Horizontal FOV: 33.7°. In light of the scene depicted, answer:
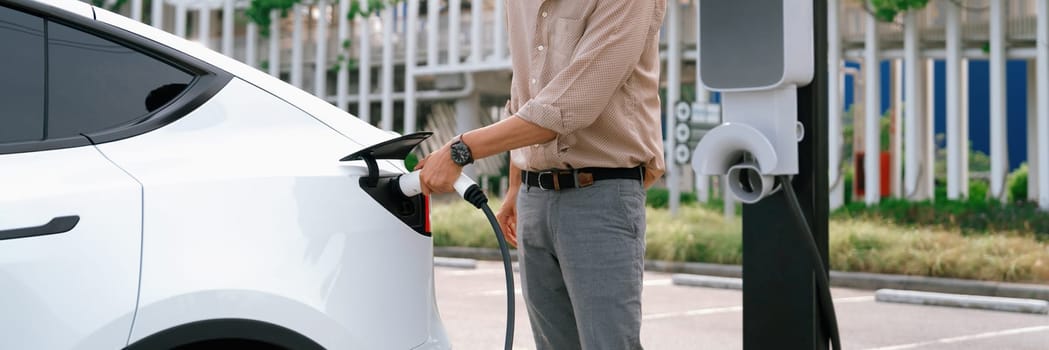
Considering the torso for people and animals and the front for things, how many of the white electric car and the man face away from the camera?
0

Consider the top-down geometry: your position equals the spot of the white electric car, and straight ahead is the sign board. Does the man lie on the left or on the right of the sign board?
right

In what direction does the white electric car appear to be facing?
to the viewer's left

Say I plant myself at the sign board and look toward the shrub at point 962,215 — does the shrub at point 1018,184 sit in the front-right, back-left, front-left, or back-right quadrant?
front-left

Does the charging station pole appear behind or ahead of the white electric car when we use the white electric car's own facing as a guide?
behind

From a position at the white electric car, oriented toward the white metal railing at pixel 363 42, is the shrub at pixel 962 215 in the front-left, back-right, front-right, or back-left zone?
front-right

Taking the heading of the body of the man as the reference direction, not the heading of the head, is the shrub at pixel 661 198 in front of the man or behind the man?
behind

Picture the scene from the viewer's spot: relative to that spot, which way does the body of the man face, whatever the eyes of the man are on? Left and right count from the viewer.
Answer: facing the viewer and to the left of the viewer
